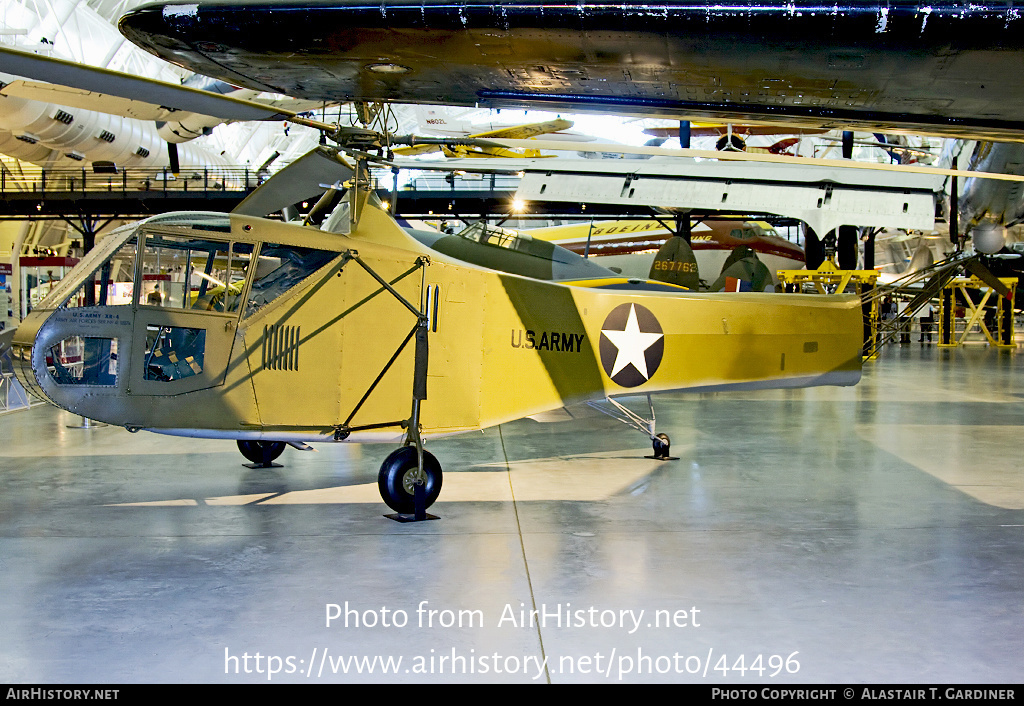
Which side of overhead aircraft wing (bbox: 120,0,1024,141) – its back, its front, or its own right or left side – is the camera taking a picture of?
left

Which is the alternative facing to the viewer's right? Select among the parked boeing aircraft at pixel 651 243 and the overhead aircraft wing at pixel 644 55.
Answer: the parked boeing aircraft

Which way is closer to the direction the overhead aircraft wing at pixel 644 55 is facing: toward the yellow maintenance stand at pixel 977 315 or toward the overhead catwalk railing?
the overhead catwalk railing

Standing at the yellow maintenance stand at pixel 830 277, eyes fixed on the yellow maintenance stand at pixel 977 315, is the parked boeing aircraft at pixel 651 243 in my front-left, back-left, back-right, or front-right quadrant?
back-left

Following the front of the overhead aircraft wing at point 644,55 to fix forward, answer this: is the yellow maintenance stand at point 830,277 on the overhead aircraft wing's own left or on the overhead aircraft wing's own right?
on the overhead aircraft wing's own right

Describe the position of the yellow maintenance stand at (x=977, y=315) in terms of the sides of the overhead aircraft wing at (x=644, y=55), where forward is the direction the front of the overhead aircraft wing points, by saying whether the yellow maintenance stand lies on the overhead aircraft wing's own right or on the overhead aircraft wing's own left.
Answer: on the overhead aircraft wing's own right

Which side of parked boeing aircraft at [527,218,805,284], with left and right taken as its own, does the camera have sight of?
right

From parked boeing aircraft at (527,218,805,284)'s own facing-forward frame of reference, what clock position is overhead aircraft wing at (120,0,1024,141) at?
The overhead aircraft wing is roughly at 3 o'clock from the parked boeing aircraft.

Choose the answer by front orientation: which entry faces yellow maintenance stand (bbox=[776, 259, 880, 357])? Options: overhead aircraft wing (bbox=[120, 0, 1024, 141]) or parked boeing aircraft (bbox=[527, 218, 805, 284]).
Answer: the parked boeing aircraft

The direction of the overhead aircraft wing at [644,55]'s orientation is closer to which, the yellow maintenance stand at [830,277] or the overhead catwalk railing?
the overhead catwalk railing

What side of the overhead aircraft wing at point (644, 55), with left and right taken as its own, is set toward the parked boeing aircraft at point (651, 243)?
right

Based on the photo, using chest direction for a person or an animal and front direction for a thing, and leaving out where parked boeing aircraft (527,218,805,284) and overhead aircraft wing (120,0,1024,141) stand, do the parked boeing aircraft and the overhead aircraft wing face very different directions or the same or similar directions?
very different directions

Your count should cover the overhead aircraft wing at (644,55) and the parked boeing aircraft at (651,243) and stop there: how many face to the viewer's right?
1
